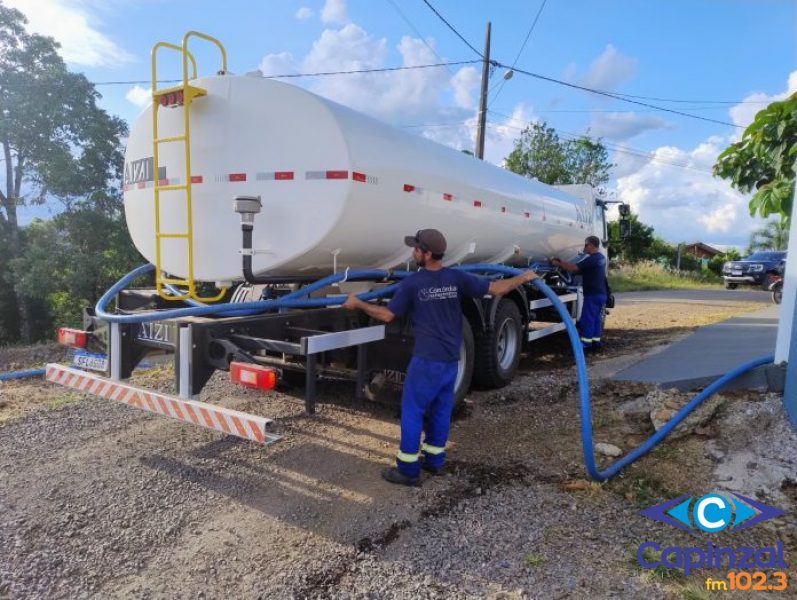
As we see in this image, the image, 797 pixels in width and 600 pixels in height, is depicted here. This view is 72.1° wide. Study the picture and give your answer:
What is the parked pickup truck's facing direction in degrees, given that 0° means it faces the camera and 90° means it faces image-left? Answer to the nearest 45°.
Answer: approximately 45°

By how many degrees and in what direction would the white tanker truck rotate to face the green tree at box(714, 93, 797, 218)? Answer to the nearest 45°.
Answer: approximately 90° to its right

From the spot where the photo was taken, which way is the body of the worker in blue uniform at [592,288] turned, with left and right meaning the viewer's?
facing away from the viewer and to the left of the viewer

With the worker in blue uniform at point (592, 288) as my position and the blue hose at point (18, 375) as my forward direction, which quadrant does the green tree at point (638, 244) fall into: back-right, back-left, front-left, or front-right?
back-right

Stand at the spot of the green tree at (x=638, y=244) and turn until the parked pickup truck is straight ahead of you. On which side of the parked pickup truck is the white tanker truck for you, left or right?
right

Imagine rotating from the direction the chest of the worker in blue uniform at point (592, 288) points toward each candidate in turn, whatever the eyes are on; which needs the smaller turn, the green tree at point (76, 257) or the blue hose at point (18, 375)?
the green tree
